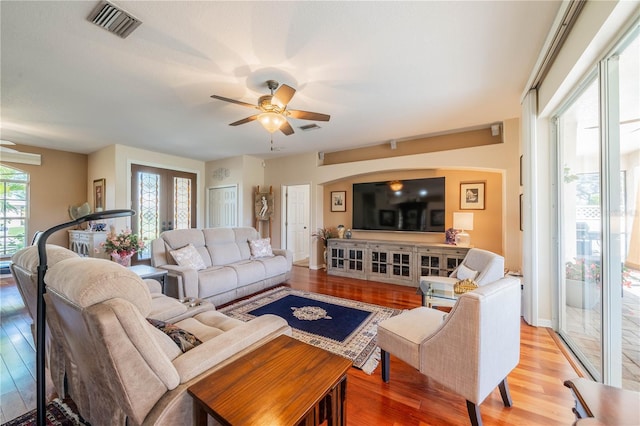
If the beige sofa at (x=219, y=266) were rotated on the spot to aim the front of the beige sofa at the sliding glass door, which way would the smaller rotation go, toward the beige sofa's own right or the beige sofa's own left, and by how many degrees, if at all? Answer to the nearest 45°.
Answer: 0° — it already faces it

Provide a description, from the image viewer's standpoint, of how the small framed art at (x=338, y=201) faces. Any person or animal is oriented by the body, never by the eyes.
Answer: facing the viewer

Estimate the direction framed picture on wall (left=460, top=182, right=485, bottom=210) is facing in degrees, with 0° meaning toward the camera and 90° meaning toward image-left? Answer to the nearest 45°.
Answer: approximately 0°

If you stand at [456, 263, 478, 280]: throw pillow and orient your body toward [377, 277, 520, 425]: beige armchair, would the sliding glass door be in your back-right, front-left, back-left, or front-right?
front-left

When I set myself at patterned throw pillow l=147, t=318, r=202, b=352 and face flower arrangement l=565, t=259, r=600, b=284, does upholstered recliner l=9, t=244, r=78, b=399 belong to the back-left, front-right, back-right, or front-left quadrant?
back-left

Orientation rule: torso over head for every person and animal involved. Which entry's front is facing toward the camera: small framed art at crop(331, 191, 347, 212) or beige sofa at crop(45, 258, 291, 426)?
the small framed art

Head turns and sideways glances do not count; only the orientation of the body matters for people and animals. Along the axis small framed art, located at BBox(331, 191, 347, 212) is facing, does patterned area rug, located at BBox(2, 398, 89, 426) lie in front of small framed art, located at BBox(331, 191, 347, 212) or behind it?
in front

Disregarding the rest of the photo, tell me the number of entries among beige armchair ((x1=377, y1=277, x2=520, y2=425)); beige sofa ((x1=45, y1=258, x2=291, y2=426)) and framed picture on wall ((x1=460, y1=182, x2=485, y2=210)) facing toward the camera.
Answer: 1

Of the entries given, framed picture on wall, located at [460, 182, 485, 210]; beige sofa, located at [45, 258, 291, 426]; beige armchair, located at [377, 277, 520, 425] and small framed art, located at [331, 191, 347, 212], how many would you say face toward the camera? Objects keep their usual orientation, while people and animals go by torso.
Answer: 2

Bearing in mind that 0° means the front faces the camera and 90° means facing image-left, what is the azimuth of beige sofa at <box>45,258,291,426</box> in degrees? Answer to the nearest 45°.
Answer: approximately 225°

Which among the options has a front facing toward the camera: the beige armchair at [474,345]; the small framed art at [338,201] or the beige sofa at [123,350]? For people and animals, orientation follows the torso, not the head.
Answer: the small framed art

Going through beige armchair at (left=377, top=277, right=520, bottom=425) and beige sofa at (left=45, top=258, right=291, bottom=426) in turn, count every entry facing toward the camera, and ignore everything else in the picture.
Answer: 0

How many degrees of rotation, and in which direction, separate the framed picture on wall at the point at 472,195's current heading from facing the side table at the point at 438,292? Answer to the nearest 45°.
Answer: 0° — it already faces it

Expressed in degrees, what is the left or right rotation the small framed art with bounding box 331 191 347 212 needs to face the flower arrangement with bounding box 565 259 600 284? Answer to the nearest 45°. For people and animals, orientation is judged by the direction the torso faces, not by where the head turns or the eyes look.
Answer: approximately 45° to its left

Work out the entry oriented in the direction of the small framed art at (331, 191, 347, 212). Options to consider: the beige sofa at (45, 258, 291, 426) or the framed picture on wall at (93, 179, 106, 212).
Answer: the beige sofa

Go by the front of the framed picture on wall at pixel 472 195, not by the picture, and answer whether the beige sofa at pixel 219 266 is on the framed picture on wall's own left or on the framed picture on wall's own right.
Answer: on the framed picture on wall's own right

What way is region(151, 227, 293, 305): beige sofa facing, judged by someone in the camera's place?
facing the viewer and to the right of the viewer

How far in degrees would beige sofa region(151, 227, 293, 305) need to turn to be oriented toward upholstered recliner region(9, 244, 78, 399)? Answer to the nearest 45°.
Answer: approximately 90° to its right

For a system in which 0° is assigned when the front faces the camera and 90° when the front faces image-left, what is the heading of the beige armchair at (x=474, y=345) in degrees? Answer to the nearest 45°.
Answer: approximately 135°
